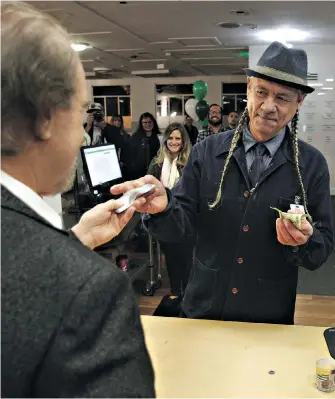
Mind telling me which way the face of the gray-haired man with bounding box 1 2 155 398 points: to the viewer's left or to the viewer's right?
to the viewer's right

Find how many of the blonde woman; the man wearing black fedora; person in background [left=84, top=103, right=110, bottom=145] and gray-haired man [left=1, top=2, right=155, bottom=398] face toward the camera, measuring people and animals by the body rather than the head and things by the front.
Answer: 3

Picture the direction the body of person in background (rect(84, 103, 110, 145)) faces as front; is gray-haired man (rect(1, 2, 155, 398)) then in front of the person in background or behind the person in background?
in front

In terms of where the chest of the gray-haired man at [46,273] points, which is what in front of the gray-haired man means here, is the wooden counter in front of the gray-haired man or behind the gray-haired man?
in front

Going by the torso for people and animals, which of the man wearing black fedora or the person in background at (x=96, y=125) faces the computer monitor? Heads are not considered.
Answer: the person in background

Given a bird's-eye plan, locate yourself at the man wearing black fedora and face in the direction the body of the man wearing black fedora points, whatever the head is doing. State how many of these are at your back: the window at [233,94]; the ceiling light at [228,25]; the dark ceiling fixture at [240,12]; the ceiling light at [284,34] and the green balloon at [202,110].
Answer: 5

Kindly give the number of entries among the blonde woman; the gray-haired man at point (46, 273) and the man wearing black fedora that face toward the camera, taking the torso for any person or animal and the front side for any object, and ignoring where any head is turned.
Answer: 2

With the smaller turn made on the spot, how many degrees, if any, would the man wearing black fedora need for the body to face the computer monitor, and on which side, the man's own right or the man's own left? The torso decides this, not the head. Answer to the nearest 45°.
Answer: approximately 135° to the man's own right

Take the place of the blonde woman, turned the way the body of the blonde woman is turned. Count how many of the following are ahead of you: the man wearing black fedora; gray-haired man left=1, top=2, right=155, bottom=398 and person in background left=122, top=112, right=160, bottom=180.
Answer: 2

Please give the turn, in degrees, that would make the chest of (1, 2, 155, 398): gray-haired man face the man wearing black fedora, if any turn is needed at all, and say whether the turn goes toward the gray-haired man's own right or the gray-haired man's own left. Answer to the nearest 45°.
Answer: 0° — they already face them

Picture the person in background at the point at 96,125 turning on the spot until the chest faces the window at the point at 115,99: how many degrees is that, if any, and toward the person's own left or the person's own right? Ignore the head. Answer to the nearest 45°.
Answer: approximately 180°

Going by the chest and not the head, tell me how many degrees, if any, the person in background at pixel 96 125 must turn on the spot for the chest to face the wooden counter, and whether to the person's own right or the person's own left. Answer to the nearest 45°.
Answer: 0° — they already face it

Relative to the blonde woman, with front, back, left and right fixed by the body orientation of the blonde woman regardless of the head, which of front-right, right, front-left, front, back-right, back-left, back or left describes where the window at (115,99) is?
back

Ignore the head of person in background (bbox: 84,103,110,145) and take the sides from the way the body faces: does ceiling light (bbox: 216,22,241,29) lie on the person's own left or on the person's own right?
on the person's own left
